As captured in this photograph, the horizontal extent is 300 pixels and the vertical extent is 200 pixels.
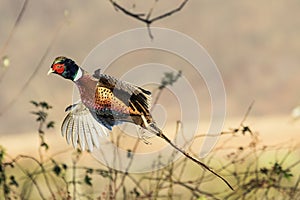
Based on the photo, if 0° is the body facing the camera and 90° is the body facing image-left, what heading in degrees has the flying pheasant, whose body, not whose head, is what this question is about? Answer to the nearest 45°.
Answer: approximately 90°
